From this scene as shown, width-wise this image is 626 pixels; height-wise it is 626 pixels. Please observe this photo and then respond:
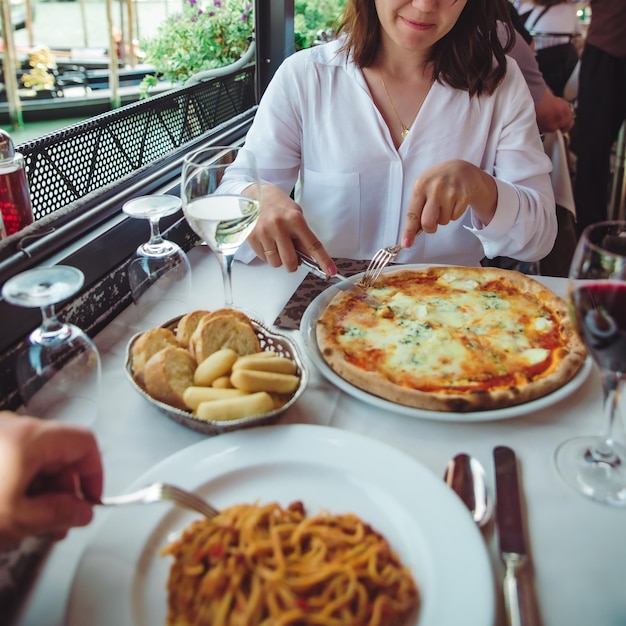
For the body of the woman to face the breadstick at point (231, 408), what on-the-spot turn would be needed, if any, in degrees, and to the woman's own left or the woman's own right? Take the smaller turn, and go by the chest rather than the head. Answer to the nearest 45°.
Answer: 0° — they already face it

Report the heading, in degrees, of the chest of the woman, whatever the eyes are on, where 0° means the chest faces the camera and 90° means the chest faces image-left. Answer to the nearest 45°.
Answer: approximately 0°

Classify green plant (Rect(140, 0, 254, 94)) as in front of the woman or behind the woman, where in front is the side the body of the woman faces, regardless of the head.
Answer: behind

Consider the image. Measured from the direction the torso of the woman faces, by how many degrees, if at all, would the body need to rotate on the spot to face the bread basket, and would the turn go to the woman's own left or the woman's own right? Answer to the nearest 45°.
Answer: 0° — they already face it

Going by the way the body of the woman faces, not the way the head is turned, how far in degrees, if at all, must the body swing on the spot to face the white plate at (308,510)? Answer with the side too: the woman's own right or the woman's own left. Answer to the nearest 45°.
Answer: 0° — they already face it

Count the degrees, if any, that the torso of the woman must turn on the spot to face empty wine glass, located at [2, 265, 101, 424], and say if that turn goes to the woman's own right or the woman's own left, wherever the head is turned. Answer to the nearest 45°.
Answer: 0° — they already face it

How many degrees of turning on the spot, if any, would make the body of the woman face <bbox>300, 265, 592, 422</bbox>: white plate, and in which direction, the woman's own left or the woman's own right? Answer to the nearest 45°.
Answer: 0° — they already face it

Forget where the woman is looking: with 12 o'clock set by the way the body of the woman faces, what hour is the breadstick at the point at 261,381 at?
The breadstick is roughly at 12 o'clock from the woman.
